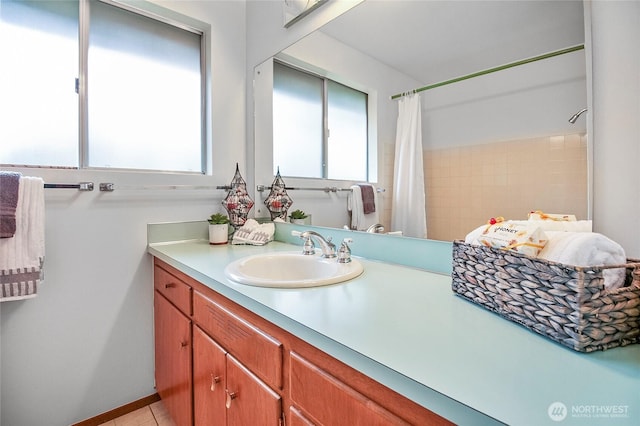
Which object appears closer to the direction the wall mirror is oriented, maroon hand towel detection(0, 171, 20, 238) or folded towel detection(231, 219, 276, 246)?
the maroon hand towel

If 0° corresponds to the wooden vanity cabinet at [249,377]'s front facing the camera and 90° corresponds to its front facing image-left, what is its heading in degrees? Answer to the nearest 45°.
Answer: approximately 45°

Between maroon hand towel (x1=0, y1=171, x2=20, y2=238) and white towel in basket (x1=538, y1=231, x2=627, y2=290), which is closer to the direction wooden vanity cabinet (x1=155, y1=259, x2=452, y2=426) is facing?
the maroon hand towel

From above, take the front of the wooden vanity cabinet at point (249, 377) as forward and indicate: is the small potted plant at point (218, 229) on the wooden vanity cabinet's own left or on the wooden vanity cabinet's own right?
on the wooden vanity cabinet's own right

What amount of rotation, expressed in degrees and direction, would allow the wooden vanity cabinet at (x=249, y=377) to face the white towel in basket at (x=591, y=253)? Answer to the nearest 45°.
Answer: approximately 90° to its left

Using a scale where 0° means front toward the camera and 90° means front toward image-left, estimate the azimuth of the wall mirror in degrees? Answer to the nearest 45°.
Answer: approximately 45°
